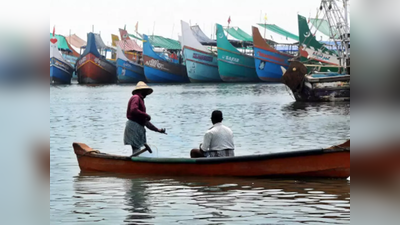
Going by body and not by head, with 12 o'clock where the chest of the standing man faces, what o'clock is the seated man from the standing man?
The seated man is roughly at 1 o'clock from the standing man.

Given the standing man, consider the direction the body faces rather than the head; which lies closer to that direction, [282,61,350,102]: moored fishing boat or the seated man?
the seated man

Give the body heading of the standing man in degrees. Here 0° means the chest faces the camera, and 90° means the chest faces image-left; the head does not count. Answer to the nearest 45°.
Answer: approximately 270°

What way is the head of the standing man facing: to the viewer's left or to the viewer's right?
to the viewer's right
